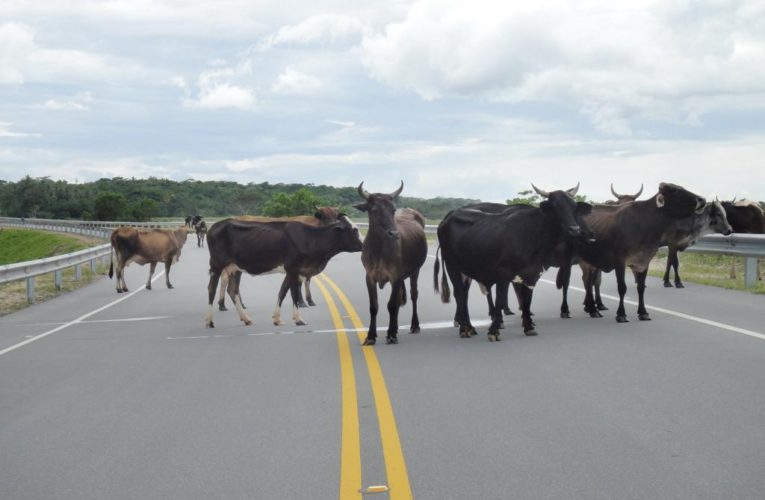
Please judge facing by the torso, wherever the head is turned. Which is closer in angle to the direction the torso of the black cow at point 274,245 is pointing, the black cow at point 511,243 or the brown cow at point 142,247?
the black cow

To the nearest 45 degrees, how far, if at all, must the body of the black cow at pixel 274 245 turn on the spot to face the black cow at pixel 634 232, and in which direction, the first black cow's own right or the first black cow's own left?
0° — it already faces it

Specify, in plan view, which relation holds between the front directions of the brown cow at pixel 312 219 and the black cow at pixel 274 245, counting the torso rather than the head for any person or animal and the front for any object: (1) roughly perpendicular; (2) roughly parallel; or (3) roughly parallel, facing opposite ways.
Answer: roughly parallel

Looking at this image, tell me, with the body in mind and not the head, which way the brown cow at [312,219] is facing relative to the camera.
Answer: to the viewer's right

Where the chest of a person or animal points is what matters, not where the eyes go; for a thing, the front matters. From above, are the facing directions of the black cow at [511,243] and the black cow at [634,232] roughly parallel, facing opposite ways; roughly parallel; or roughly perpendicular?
roughly parallel

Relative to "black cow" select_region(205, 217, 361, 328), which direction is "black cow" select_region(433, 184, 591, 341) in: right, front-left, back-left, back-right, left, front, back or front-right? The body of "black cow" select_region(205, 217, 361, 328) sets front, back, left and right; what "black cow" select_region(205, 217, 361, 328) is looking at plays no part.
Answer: front-right

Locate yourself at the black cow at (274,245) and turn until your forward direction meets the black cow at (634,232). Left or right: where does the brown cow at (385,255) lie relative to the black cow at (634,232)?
right

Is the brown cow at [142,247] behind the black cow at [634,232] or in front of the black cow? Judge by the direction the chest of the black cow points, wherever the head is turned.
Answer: behind

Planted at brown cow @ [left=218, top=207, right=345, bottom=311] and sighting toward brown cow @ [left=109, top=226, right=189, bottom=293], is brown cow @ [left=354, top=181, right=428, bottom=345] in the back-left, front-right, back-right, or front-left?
back-left

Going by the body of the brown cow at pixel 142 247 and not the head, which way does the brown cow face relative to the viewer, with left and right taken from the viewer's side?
facing to the right of the viewer

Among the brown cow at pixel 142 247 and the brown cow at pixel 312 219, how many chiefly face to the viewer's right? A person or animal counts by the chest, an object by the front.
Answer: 2

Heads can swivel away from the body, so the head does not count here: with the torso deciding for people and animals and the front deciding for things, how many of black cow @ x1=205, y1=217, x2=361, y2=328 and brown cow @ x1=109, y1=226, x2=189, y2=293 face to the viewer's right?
2

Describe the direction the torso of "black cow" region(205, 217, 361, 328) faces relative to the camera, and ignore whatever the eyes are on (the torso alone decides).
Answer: to the viewer's right

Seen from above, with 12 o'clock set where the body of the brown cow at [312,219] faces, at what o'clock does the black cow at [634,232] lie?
The black cow is roughly at 1 o'clock from the brown cow.
